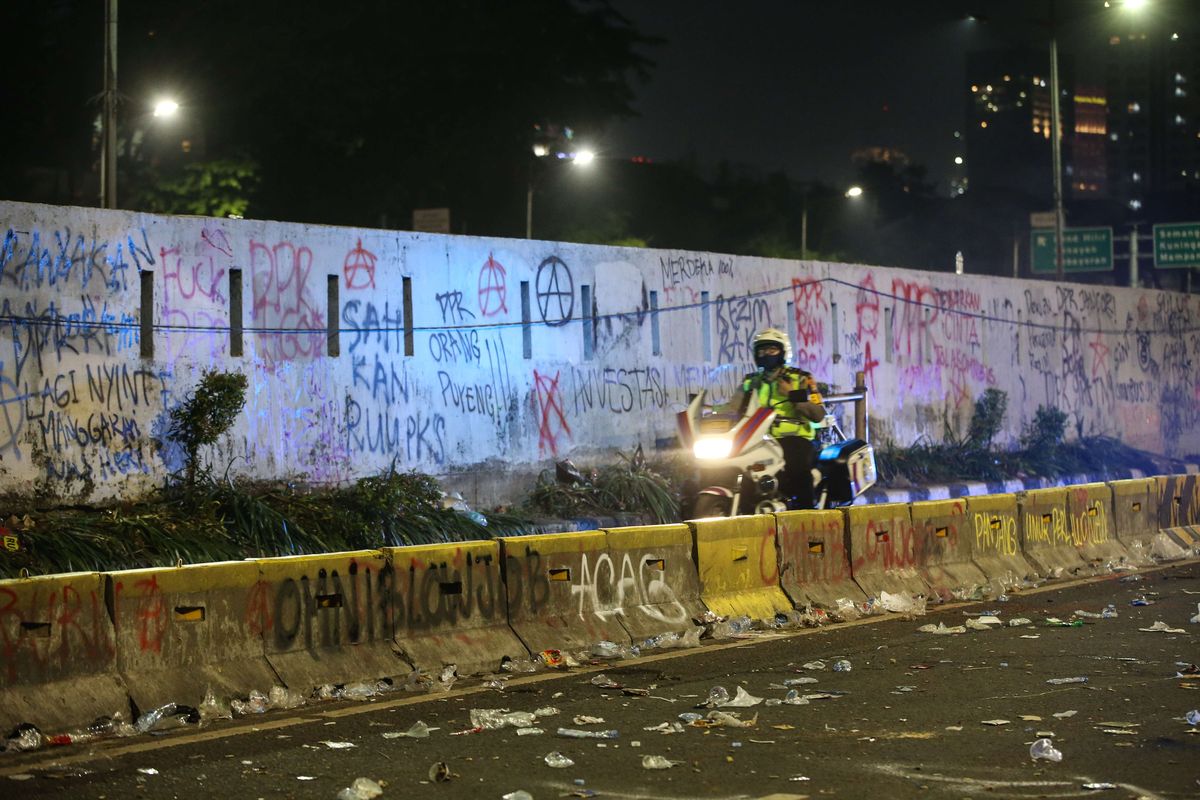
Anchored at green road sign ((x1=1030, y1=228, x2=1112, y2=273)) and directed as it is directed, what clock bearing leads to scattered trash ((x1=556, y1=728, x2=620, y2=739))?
The scattered trash is roughly at 12 o'clock from the green road sign.

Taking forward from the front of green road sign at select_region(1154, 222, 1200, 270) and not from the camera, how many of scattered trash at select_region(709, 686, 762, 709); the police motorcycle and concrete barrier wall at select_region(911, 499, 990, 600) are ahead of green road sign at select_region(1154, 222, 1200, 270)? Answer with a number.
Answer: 3

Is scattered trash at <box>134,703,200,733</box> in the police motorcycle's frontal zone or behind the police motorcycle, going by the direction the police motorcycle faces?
frontal zone

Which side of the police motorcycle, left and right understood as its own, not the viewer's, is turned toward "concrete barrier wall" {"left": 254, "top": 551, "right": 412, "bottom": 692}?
front

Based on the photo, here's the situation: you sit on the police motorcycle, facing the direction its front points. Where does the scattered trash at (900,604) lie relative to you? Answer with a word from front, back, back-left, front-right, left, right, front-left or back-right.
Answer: left

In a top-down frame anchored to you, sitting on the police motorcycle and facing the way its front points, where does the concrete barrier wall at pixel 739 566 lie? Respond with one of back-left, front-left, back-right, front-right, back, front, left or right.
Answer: front-left

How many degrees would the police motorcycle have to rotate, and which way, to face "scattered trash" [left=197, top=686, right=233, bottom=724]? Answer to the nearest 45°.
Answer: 0° — it already faces it

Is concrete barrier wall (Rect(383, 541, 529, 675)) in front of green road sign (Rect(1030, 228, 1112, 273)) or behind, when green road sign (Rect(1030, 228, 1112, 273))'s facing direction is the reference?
in front

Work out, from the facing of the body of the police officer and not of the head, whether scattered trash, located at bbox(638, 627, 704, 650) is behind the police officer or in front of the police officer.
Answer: in front

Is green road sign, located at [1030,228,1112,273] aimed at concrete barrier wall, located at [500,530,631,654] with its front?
yes

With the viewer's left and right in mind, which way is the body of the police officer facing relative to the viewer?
facing the viewer and to the left of the viewer

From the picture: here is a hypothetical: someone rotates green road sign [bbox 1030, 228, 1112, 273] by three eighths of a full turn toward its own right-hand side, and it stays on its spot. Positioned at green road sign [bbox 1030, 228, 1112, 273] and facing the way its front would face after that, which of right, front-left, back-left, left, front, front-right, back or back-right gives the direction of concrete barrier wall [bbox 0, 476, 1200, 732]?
back-left

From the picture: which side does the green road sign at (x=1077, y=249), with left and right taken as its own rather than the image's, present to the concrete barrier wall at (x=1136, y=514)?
front

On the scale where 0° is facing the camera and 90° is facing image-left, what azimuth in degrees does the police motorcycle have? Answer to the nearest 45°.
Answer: approximately 45°
